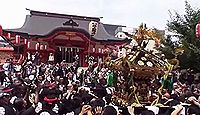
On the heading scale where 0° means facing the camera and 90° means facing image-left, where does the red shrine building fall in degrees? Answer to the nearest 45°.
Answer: approximately 0°
